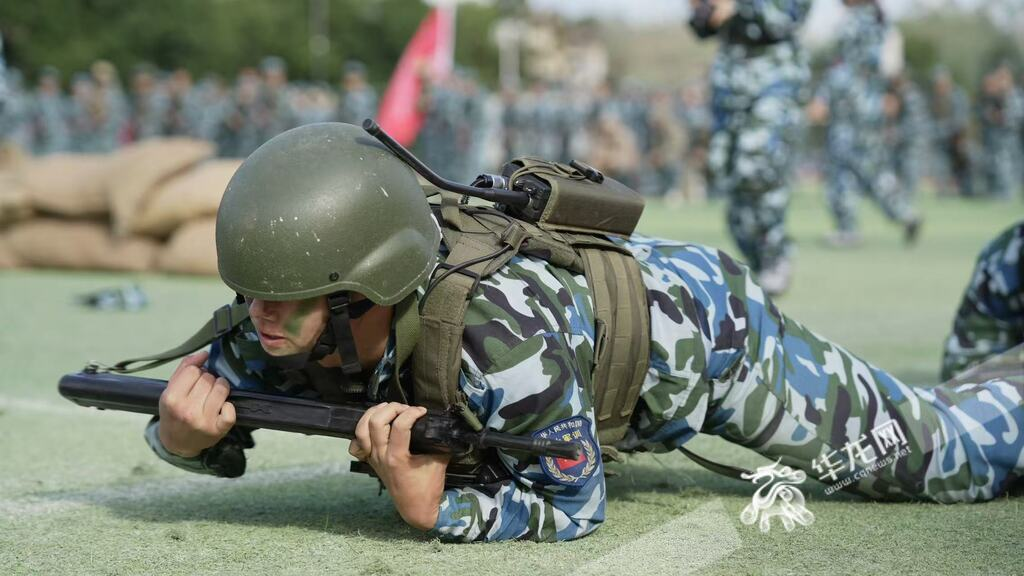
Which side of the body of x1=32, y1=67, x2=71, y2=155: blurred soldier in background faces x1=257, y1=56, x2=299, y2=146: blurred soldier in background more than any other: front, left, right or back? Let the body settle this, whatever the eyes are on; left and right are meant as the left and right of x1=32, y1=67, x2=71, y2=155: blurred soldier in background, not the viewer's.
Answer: left

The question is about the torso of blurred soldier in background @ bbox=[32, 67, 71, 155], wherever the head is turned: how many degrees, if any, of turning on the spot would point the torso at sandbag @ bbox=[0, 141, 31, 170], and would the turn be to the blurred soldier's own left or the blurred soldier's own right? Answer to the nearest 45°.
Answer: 0° — they already face it

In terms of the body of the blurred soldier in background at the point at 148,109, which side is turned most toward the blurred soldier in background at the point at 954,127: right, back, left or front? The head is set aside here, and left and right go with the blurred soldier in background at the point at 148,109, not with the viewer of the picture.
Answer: left

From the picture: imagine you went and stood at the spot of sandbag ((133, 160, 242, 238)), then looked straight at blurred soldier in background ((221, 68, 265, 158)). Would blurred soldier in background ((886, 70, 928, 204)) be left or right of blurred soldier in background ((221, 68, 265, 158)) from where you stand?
right

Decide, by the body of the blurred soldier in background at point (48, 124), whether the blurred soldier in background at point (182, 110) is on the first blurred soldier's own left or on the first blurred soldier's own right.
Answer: on the first blurred soldier's own left

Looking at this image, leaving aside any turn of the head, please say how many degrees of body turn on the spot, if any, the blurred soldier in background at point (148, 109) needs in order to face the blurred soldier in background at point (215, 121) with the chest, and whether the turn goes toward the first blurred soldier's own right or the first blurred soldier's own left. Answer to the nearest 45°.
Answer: approximately 45° to the first blurred soldier's own left

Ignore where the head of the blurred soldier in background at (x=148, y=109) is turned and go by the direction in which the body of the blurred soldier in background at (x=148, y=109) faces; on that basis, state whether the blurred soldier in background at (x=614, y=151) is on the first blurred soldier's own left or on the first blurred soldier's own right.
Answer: on the first blurred soldier's own left

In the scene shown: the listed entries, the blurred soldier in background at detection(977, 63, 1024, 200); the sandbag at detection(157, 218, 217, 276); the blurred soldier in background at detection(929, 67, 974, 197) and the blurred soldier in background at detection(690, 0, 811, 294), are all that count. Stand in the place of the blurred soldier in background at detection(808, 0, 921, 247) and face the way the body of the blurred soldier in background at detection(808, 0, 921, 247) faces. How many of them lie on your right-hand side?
2
